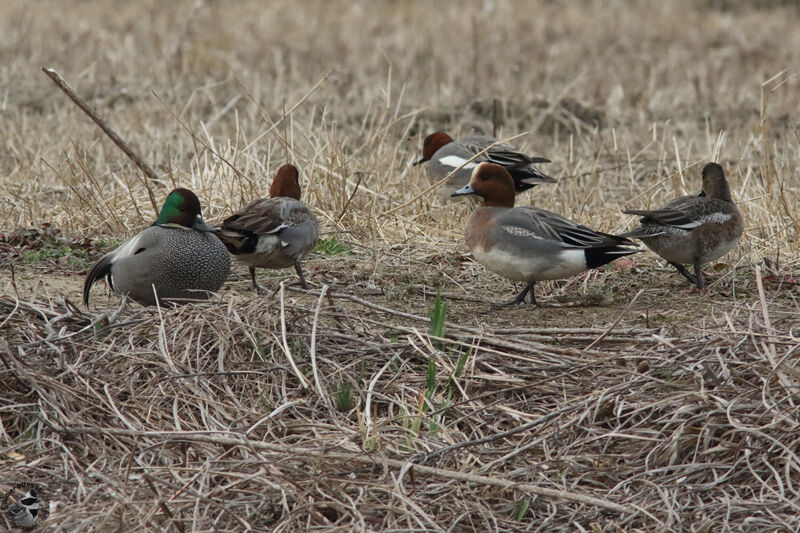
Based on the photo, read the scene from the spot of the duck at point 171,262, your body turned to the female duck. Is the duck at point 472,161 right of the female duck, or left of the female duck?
left

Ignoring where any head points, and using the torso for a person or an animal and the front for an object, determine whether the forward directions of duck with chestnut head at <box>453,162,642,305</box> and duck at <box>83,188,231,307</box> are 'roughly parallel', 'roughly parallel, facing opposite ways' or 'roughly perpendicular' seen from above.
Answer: roughly parallel, facing opposite ways

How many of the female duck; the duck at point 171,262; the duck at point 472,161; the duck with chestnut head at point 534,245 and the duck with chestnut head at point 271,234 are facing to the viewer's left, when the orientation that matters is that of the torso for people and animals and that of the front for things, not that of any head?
2

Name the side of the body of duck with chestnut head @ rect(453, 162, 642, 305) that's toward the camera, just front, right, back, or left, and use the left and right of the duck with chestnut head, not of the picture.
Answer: left

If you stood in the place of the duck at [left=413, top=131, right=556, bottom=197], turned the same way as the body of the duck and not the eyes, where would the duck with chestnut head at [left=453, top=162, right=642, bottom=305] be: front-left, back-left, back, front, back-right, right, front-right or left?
left

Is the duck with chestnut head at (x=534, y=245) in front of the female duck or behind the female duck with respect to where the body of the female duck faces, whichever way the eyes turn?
behind

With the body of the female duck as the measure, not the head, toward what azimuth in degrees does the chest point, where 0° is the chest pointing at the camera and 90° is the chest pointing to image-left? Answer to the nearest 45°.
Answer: approximately 270°

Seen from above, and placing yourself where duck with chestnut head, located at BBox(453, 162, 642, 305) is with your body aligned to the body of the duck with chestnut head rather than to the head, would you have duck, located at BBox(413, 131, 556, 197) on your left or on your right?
on your right

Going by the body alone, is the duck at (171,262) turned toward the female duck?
yes

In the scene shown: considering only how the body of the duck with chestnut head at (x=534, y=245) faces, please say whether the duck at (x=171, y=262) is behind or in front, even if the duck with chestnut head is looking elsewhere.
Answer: in front

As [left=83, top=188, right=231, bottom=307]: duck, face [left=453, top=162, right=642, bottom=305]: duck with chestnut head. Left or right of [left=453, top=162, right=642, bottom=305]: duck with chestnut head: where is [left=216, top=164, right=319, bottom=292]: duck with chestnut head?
left

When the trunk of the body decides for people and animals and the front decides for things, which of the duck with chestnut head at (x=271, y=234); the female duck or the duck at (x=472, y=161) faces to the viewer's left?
the duck

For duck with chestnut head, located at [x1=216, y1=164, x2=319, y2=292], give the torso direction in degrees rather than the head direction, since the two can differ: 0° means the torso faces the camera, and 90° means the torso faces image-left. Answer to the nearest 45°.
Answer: approximately 225°

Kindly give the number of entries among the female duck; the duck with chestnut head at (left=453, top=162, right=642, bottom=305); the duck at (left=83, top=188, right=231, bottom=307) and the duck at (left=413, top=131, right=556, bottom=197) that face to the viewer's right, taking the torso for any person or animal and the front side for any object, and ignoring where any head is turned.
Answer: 2

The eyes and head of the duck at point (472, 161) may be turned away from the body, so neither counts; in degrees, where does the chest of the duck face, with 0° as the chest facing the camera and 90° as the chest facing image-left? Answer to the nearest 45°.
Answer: approximately 90°

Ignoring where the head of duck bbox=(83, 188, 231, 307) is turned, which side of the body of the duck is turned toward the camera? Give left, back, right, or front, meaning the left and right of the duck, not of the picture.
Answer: right

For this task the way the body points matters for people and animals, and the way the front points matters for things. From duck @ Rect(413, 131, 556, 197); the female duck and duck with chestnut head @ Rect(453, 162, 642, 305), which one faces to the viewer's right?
the female duck

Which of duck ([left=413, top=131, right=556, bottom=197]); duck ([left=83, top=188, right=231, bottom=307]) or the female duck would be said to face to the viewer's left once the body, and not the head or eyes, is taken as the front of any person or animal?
duck ([left=413, top=131, right=556, bottom=197])

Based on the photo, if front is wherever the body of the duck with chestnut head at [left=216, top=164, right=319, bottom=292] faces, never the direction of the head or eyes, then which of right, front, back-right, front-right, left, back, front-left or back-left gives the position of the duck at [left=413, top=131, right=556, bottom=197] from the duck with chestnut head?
front
